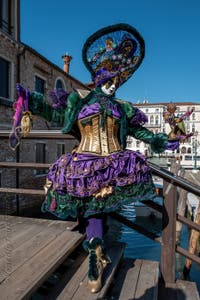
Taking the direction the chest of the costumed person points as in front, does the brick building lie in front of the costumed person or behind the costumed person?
behind

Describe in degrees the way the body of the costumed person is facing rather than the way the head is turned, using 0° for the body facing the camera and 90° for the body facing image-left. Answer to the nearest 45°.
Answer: approximately 0°
